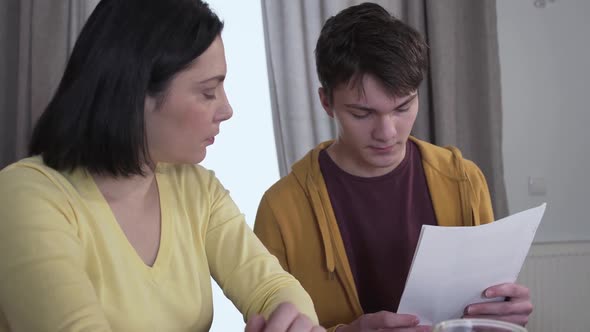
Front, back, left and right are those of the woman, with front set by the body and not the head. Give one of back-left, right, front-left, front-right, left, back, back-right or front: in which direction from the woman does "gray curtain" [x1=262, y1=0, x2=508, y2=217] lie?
left

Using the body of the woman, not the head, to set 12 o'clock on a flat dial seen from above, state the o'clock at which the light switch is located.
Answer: The light switch is roughly at 9 o'clock from the woman.

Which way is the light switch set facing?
toward the camera

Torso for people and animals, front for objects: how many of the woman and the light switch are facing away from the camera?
0

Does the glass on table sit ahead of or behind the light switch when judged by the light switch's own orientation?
ahead

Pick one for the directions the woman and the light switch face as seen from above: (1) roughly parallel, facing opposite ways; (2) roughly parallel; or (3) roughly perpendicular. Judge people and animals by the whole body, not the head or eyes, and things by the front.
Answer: roughly perpendicular

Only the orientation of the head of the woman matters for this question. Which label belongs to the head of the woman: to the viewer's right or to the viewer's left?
to the viewer's right

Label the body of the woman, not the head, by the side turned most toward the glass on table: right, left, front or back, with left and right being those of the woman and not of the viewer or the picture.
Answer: front

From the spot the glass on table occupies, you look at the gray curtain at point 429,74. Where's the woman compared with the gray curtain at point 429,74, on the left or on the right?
left
